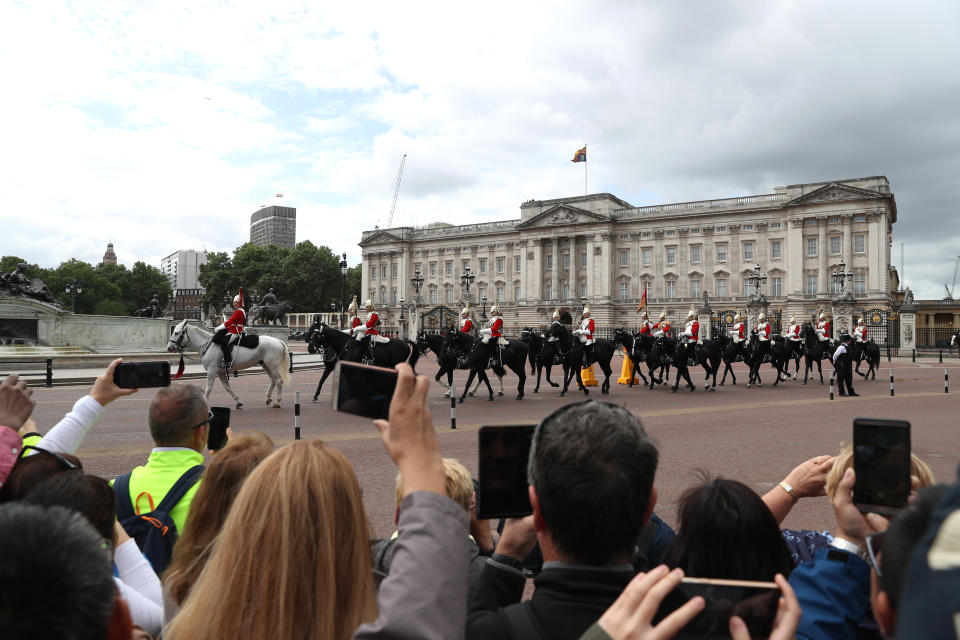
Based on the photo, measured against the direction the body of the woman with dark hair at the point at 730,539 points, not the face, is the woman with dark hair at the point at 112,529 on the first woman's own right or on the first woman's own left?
on the first woman's own left

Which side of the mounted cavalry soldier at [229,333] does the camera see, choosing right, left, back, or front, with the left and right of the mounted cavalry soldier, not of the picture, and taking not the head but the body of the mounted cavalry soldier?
left

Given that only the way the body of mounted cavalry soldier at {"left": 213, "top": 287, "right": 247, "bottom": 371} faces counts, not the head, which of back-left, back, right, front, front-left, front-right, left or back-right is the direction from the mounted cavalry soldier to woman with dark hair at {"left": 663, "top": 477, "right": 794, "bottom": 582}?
left

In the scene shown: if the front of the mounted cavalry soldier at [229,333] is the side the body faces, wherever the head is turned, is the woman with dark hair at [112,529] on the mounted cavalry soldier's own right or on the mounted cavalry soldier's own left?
on the mounted cavalry soldier's own left

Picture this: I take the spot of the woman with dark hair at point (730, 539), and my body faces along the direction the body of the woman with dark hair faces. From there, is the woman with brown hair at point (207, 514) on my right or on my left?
on my left

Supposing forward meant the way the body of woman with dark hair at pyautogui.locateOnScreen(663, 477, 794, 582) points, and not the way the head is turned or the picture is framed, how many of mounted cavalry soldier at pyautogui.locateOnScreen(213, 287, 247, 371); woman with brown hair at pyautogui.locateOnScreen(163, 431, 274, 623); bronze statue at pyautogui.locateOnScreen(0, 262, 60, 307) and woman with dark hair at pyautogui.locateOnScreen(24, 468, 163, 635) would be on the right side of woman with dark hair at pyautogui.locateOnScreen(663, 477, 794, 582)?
0

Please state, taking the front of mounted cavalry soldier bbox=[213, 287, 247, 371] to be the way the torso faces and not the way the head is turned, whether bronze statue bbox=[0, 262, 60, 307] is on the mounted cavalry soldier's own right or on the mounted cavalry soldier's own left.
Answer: on the mounted cavalry soldier's own right

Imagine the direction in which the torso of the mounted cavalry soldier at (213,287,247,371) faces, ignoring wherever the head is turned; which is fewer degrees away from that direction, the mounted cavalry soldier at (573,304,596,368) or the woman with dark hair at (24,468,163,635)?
the woman with dark hair

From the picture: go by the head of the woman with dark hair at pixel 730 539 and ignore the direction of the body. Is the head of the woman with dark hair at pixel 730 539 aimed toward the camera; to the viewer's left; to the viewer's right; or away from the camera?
away from the camera

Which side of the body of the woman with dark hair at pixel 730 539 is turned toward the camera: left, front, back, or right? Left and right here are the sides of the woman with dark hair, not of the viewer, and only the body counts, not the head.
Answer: back

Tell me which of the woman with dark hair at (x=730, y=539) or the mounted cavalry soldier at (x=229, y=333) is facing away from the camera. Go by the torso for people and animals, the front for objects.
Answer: the woman with dark hair

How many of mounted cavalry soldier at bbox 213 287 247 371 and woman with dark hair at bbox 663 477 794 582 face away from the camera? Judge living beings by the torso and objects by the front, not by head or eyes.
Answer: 1

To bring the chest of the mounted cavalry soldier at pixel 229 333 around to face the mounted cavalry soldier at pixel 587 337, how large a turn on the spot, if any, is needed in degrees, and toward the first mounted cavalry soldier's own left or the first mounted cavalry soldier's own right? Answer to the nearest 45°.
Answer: approximately 180°

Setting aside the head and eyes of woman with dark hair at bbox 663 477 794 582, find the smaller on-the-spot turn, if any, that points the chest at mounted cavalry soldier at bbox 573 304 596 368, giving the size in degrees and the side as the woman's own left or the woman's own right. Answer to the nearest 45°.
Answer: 0° — they already face them

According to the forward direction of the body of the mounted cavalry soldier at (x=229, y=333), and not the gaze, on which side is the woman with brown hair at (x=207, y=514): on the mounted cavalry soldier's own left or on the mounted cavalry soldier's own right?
on the mounted cavalry soldier's own left

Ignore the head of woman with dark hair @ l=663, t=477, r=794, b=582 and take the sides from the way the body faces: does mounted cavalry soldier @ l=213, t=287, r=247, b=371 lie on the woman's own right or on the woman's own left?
on the woman's own left

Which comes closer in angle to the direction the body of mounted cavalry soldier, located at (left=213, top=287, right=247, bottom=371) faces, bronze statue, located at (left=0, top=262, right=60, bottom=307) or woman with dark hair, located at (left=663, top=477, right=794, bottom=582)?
the bronze statue

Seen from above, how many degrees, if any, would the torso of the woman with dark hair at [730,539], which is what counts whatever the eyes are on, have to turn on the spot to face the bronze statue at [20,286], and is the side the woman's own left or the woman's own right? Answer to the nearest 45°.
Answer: approximately 45° to the woman's own left

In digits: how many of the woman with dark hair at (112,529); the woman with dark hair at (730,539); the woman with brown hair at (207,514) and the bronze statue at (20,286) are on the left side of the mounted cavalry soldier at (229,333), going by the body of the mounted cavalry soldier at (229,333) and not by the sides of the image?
3
